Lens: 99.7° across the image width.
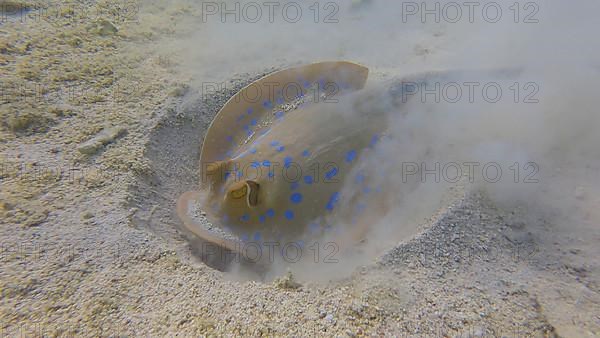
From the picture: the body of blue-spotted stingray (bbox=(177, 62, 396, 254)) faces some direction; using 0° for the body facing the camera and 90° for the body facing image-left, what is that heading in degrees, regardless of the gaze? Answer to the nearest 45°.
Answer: approximately 45°
